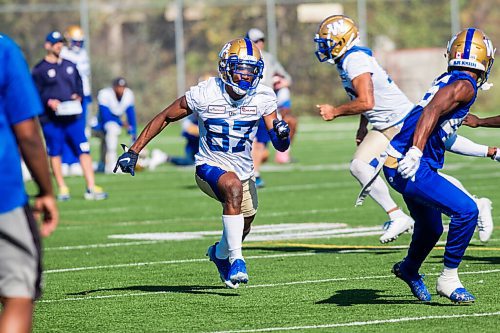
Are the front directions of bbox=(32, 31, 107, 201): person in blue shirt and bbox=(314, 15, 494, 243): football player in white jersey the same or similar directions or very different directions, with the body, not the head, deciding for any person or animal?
very different directions

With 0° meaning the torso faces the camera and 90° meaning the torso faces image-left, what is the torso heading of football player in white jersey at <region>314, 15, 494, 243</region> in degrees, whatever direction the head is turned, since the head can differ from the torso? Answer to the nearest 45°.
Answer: approximately 90°

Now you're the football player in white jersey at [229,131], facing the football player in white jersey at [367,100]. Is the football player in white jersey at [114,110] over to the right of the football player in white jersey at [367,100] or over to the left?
left

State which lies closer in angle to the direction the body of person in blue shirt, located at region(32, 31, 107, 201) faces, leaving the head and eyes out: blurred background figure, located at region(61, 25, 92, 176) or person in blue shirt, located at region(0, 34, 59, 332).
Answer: the person in blue shirt

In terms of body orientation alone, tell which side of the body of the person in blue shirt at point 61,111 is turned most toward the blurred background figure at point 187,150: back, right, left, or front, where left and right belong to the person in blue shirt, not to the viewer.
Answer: left

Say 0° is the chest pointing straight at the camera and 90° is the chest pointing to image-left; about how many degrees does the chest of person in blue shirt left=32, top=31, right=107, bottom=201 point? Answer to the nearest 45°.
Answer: approximately 315°

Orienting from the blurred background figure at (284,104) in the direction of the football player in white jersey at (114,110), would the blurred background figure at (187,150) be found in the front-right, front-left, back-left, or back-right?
front-right

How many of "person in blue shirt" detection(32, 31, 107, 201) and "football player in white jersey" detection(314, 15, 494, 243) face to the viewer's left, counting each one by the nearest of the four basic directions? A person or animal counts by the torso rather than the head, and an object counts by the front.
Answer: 1

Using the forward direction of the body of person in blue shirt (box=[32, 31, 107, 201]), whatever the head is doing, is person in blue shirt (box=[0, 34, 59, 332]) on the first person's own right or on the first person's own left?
on the first person's own right

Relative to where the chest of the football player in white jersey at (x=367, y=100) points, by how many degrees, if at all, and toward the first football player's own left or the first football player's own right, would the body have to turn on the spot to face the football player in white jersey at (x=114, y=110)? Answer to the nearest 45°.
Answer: approximately 45° to the first football player's own right

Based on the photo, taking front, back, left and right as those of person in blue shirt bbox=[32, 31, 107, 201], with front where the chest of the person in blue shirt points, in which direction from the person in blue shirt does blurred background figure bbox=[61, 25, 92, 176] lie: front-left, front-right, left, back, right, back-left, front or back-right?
back-left

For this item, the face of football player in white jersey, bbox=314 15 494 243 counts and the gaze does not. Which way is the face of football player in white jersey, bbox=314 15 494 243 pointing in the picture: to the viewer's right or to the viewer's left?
to the viewer's left
